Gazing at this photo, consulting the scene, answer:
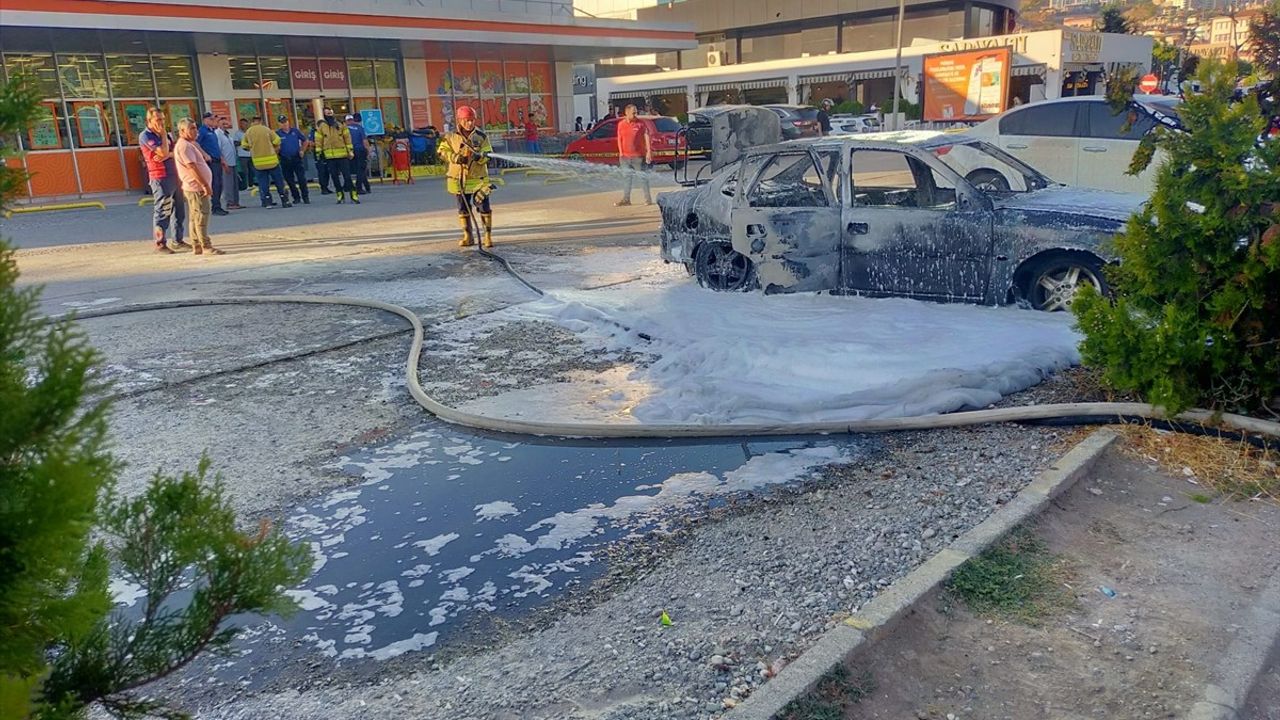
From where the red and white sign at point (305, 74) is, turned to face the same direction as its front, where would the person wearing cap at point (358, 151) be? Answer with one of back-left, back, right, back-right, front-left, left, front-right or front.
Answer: front

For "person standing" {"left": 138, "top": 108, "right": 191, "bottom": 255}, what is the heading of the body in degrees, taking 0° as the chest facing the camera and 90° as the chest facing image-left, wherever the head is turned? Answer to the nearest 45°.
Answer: approximately 315°

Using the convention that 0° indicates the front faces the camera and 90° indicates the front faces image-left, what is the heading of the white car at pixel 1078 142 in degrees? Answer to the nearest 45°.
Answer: approximately 270°

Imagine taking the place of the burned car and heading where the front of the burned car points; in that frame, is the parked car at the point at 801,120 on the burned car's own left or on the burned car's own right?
on the burned car's own left

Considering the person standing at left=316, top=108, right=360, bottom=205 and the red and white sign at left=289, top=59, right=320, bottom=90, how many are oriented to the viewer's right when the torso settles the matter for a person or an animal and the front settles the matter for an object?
0

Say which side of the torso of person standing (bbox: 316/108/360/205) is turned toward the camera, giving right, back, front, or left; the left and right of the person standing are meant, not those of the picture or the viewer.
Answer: front

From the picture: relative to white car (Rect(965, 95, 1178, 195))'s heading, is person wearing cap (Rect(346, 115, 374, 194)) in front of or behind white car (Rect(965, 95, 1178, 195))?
behind

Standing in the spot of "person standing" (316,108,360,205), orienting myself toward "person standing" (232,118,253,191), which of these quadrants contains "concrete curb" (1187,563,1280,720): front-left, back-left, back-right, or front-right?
back-left

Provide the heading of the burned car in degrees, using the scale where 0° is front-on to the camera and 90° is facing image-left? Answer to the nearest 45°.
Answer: approximately 270°

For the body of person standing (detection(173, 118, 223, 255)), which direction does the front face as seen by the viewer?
to the viewer's right

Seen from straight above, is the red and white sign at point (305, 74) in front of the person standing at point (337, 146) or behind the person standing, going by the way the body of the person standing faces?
behind

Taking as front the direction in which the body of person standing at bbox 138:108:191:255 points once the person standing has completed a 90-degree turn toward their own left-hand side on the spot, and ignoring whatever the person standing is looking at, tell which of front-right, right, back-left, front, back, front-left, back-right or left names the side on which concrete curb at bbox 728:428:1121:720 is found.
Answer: back-right

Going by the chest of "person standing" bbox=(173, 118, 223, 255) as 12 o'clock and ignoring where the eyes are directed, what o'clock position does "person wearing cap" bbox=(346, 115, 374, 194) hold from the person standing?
The person wearing cap is roughly at 10 o'clock from the person standing.

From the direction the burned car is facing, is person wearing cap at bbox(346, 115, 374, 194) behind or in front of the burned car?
behind

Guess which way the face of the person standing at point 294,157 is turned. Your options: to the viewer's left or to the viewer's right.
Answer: to the viewer's right

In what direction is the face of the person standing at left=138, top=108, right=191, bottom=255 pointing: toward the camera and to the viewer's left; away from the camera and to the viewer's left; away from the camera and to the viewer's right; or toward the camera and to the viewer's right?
toward the camera and to the viewer's right

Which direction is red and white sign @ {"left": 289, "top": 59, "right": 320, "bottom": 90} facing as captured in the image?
toward the camera
